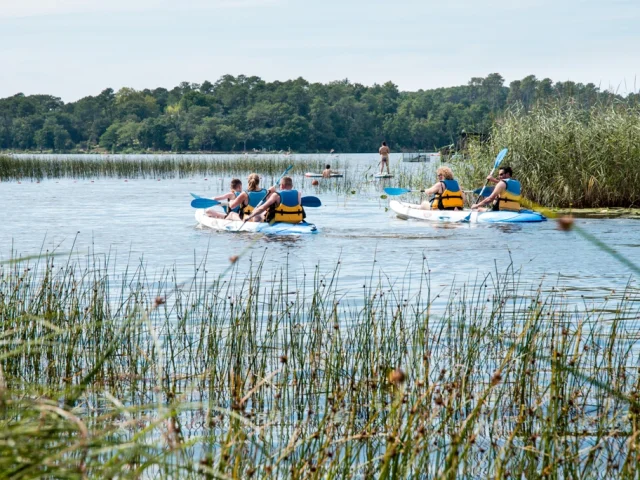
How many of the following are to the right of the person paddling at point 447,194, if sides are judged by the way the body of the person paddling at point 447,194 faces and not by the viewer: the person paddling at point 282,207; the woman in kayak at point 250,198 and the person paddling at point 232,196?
0

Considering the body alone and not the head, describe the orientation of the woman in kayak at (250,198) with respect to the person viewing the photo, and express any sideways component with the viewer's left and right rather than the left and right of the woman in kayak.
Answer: facing away from the viewer and to the left of the viewer

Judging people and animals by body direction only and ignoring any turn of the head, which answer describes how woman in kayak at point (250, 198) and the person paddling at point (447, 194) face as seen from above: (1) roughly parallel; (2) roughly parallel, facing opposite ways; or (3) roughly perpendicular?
roughly parallel

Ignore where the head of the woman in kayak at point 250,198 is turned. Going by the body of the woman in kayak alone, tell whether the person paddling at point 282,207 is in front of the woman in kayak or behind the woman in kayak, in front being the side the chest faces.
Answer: behind

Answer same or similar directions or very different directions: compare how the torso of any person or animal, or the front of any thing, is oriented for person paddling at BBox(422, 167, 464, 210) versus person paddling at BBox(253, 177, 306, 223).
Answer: same or similar directions

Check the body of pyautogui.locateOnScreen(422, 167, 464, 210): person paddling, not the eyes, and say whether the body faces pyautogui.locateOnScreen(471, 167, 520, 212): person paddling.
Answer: no

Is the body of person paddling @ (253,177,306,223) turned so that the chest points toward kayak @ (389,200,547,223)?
no

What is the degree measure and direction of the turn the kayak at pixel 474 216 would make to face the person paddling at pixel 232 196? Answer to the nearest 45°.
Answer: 0° — it already faces them

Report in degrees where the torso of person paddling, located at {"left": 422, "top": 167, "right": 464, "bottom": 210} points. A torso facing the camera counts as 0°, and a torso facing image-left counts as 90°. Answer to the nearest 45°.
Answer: approximately 135°

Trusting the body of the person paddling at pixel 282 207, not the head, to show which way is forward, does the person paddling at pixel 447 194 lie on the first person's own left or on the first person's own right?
on the first person's own right

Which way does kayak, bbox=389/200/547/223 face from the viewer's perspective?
to the viewer's left

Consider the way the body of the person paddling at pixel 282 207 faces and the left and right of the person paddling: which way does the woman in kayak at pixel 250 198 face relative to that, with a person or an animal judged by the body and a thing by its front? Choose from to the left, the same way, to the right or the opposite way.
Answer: the same way
